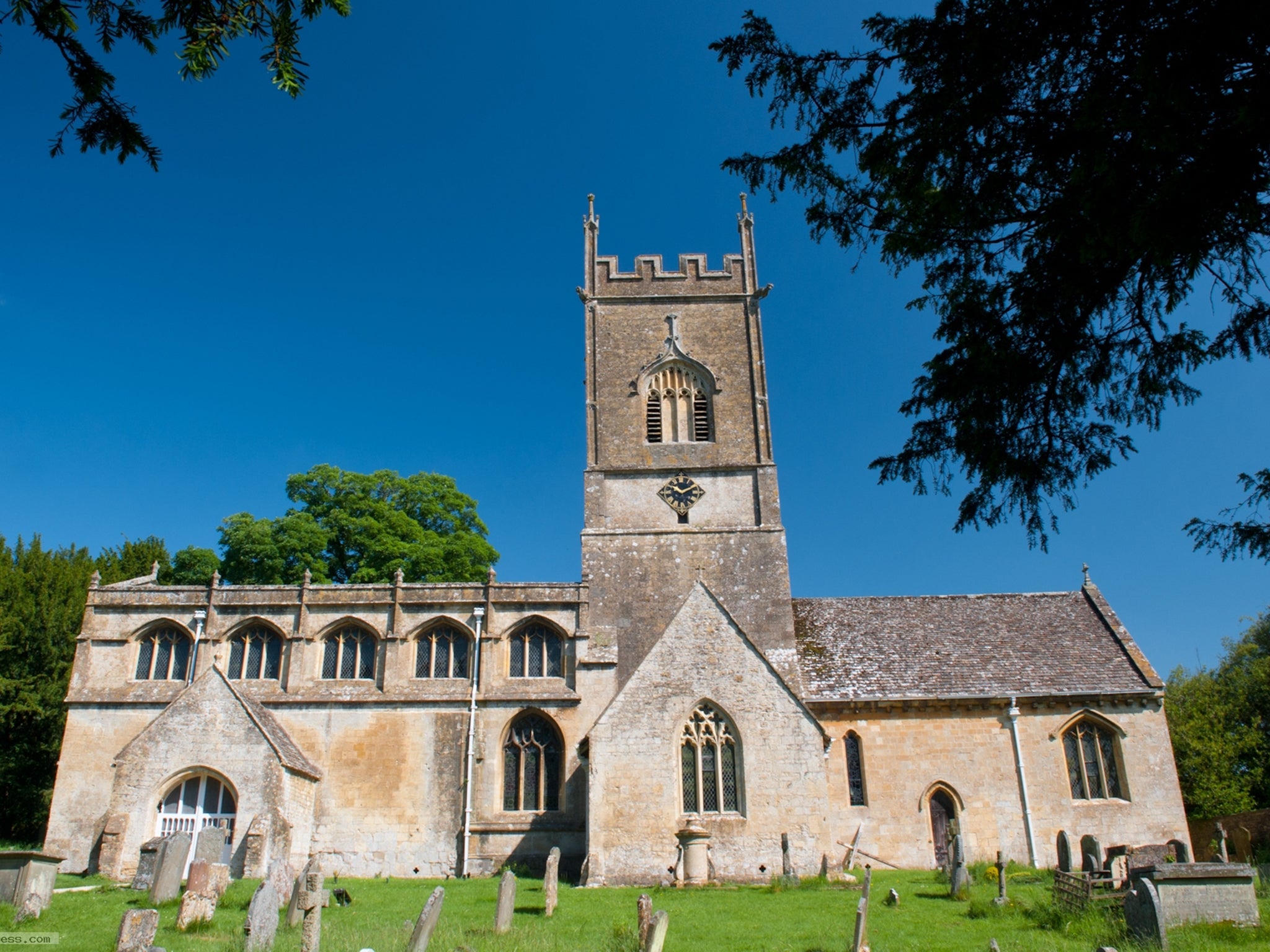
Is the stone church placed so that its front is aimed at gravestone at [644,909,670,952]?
yes

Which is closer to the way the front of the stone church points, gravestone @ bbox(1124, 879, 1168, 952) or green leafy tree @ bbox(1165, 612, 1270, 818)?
the gravestone

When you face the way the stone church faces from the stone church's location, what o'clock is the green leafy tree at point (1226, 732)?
The green leafy tree is roughly at 8 o'clock from the stone church.

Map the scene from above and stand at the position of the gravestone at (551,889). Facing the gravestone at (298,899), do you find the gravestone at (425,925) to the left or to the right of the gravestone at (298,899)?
left

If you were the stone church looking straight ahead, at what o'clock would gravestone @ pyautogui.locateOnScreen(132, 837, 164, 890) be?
The gravestone is roughly at 2 o'clock from the stone church.

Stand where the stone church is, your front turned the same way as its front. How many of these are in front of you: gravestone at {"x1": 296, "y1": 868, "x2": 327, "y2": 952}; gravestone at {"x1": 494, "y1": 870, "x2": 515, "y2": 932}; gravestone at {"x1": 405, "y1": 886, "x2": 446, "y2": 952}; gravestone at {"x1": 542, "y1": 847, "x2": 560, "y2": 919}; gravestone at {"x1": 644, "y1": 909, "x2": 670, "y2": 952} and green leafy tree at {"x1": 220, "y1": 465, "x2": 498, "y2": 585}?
5

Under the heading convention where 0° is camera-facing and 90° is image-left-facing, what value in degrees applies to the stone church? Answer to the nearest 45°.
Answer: approximately 0°

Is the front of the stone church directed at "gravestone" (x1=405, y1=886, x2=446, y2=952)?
yes

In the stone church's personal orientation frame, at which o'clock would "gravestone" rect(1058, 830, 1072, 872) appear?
The gravestone is roughly at 10 o'clock from the stone church.
